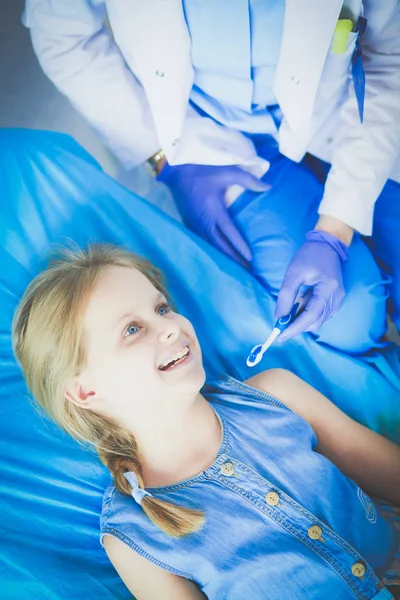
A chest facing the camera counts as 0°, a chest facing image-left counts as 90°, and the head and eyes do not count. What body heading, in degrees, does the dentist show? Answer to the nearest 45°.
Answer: approximately 0°
